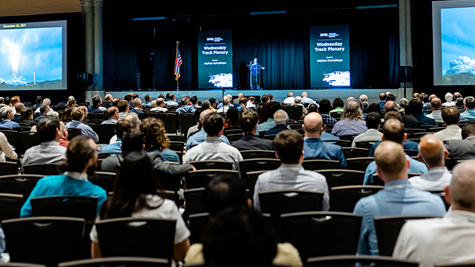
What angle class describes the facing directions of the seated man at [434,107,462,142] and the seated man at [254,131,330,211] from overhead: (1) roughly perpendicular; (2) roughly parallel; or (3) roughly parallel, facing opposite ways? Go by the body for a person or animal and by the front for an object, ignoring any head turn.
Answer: roughly parallel

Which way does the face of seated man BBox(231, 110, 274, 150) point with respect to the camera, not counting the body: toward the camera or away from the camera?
away from the camera

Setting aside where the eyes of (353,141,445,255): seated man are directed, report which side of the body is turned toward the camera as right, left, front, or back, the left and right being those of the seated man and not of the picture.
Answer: back

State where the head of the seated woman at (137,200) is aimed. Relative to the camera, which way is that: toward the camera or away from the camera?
away from the camera

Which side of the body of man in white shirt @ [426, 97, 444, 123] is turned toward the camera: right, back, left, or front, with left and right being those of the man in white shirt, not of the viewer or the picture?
back

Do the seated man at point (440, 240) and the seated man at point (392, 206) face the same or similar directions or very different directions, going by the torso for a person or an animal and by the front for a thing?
same or similar directions

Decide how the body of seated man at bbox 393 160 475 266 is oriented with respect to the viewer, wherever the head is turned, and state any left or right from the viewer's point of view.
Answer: facing away from the viewer

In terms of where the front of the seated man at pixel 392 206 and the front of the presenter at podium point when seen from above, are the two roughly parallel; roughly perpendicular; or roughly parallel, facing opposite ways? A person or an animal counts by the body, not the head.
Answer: roughly parallel, facing opposite ways

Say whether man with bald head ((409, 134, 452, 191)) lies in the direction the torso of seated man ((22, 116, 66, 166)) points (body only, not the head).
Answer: no

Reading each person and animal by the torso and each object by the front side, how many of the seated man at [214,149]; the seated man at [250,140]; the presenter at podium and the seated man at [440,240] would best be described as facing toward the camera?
1

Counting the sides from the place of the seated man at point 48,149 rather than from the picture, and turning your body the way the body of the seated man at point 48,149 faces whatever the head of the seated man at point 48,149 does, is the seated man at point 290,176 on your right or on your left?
on your right

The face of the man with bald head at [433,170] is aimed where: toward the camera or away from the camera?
away from the camera

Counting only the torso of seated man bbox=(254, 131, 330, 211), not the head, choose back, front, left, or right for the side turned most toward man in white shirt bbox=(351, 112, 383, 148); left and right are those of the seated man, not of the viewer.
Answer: front

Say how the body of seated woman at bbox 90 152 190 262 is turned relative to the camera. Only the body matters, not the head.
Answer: away from the camera

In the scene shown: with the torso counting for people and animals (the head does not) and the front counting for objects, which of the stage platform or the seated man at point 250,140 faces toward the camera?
the stage platform

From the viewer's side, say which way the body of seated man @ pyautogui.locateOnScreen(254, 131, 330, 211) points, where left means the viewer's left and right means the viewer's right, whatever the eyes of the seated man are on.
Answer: facing away from the viewer
